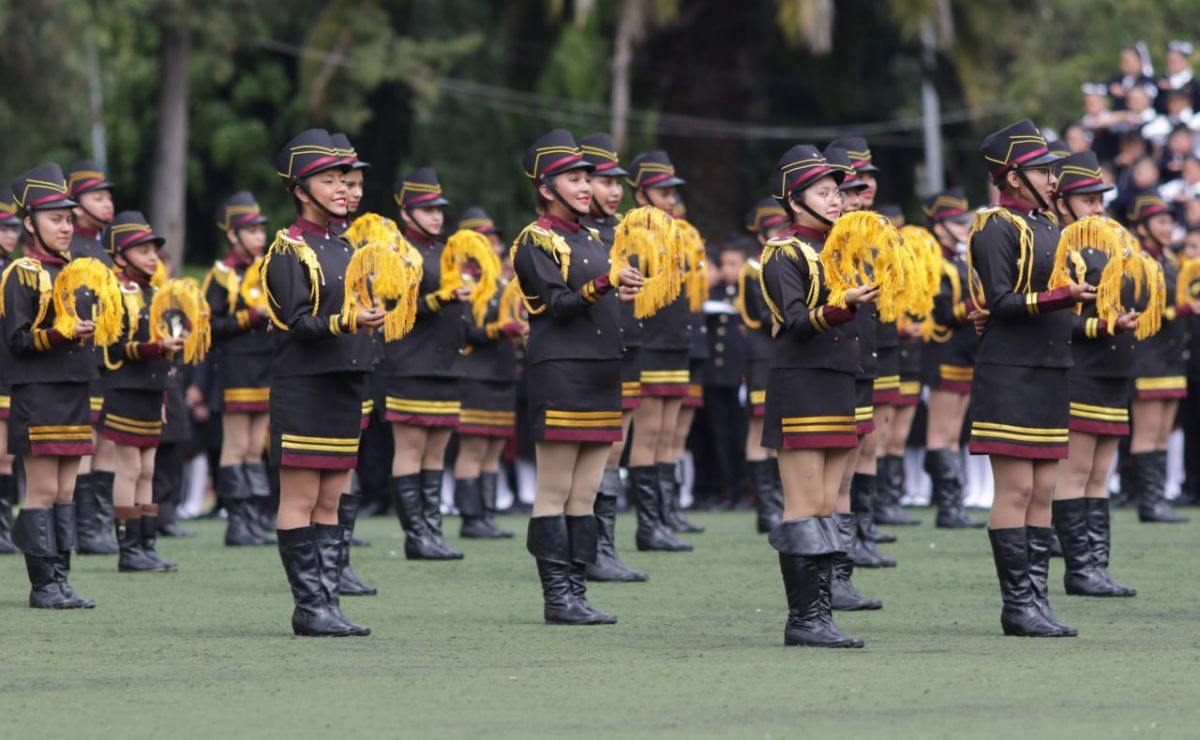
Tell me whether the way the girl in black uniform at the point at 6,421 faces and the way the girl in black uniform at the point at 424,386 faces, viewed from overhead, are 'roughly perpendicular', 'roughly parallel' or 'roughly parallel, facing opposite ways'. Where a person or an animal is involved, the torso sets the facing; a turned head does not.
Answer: roughly parallel

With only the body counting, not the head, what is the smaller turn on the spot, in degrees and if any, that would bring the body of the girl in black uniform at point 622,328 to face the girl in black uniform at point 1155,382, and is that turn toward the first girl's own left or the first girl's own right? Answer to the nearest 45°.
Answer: approximately 90° to the first girl's own left

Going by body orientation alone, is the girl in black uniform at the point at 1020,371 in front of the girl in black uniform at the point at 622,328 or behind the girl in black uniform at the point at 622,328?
in front

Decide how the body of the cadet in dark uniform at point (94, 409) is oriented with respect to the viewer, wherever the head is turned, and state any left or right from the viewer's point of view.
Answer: facing the viewer and to the right of the viewer

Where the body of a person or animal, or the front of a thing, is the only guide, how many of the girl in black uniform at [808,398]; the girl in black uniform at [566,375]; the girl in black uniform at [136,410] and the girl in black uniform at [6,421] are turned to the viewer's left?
0

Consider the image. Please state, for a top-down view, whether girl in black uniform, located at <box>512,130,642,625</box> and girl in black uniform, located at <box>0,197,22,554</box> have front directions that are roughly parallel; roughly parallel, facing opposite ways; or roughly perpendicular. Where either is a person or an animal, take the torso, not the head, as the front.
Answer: roughly parallel

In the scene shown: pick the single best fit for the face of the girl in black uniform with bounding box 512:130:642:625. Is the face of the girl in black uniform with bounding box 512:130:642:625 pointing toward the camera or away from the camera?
toward the camera

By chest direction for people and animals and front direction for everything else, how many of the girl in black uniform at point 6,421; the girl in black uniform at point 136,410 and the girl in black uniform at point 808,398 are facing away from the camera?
0
